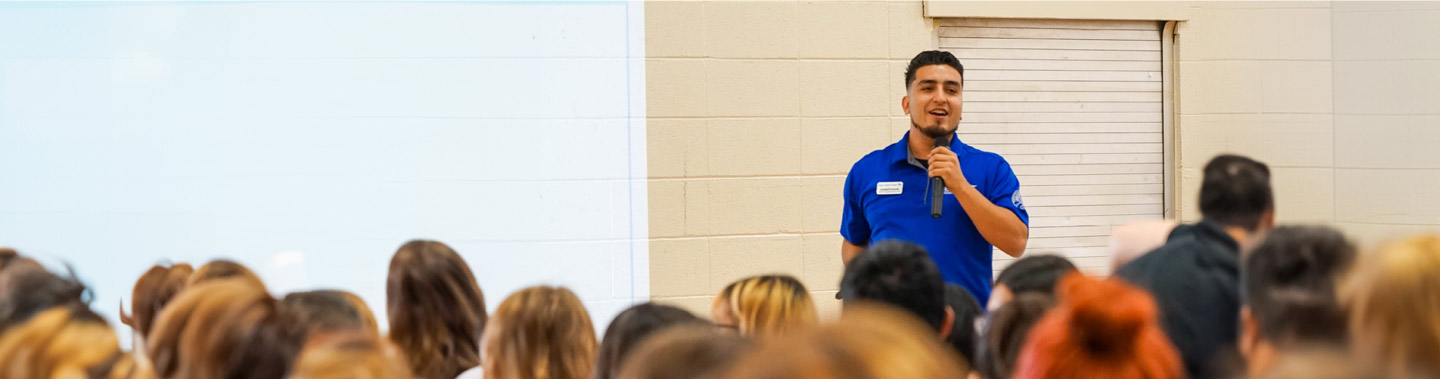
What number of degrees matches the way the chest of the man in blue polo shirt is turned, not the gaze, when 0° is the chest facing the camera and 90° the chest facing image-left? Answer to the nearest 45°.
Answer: approximately 0°

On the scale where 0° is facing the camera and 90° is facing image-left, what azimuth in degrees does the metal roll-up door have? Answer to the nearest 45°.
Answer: approximately 0°

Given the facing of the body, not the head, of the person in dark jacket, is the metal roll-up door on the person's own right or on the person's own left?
on the person's own left

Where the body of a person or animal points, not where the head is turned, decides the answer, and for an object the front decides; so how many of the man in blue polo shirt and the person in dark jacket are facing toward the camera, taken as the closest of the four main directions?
1

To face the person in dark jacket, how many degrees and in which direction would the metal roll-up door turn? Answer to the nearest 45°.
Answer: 0° — it already faces them

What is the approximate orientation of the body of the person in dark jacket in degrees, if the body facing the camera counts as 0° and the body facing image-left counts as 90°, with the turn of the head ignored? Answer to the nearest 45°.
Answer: approximately 225°

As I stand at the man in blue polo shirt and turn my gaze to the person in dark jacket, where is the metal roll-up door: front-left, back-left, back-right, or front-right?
back-left

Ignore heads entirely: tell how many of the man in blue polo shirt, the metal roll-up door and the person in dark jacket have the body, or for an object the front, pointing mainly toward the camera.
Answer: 2
